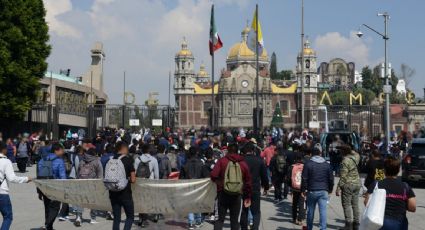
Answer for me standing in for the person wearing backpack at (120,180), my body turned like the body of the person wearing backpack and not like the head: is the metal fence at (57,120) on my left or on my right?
on my left

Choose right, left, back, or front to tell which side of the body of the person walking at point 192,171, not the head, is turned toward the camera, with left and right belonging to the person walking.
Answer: back

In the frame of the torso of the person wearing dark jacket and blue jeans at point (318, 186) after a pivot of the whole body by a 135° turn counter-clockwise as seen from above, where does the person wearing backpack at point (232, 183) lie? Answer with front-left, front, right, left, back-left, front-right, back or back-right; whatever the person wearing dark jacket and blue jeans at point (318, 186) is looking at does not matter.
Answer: front

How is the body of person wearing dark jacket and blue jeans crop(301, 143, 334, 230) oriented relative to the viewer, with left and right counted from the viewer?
facing away from the viewer

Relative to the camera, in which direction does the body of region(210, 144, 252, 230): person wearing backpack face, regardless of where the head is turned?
away from the camera

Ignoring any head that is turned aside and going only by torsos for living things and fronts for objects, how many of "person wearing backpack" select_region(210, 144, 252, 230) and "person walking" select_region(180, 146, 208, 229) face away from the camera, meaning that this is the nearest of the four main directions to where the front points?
2
